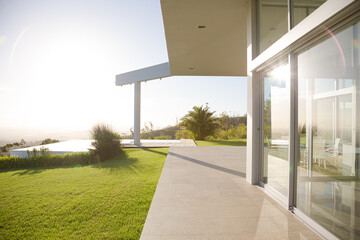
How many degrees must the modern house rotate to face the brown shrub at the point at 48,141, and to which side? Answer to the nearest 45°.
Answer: approximately 45° to its right

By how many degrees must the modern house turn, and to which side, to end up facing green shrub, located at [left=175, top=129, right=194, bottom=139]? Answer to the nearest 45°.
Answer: approximately 90° to its right

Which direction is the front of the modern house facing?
to the viewer's left

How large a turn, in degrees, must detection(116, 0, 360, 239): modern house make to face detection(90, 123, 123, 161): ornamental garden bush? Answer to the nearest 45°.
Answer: approximately 45° to its right

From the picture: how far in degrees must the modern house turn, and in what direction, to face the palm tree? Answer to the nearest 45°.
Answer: approximately 90° to its right
